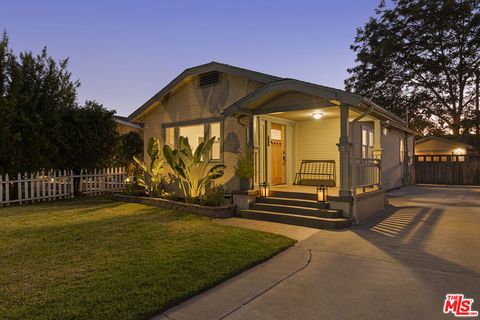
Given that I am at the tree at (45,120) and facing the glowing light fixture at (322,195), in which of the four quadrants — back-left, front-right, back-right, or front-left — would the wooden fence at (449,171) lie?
front-left

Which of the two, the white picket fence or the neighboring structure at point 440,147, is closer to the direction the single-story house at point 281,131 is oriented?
the white picket fence

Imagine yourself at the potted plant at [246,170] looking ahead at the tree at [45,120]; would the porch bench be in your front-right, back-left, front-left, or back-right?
back-right

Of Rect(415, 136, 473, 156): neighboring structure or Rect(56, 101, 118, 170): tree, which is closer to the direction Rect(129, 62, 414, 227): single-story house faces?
the tree

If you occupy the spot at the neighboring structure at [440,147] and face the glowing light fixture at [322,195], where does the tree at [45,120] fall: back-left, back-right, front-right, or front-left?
front-right

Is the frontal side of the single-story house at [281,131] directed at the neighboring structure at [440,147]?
no

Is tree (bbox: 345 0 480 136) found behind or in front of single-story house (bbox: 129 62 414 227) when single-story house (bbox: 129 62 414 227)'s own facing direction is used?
behind

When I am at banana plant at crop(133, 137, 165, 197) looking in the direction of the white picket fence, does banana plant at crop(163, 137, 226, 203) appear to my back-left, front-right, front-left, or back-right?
back-left

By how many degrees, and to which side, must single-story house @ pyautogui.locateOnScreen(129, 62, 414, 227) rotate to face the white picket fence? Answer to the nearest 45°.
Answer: approximately 45° to its right

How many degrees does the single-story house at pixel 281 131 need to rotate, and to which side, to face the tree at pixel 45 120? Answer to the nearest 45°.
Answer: approximately 45° to its right

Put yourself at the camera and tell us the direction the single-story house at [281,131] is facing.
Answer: facing the viewer and to the left of the viewer

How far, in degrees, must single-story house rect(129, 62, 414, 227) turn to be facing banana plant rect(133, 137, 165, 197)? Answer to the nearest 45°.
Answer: approximately 45° to its right

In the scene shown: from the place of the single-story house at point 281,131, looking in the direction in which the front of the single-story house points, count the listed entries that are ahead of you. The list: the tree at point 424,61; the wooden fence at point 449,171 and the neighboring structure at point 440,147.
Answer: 0

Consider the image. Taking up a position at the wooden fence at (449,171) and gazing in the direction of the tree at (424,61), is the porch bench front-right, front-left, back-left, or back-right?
back-left

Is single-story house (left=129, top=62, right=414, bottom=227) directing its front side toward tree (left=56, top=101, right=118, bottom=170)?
no

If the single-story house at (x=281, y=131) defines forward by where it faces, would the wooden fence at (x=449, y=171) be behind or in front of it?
behind
